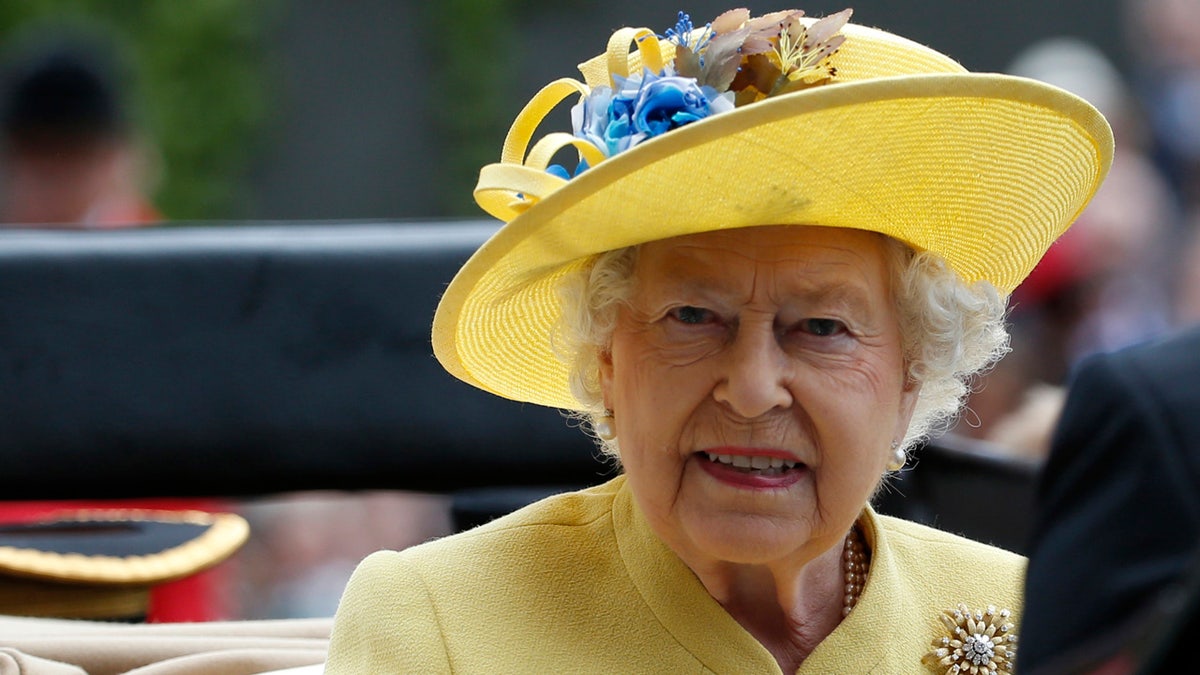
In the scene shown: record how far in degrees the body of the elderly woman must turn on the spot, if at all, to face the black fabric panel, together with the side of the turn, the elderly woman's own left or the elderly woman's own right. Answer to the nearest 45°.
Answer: approximately 135° to the elderly woman's own right

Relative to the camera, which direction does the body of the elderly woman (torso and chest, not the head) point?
toward the camera

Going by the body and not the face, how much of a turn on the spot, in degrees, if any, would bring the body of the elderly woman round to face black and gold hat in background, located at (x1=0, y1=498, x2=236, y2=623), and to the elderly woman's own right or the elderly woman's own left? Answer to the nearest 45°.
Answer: approximately 135° to the elderly woman's own right

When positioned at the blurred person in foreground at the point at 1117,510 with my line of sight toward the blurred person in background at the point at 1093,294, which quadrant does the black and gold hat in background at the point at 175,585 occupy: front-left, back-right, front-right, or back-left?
front-left

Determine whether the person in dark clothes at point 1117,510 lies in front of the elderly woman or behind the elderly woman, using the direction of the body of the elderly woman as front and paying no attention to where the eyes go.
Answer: in front

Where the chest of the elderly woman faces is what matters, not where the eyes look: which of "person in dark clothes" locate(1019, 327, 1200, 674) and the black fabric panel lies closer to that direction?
the person in dark clothes

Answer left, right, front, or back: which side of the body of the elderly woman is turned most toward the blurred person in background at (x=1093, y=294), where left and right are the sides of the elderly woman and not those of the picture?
back

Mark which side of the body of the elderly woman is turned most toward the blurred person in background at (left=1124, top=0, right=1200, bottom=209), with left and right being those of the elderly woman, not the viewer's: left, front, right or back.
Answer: back

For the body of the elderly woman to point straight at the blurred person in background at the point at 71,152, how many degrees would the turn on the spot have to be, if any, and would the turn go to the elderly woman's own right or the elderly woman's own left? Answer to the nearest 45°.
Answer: approximately 135° to the elderly woman's own right
